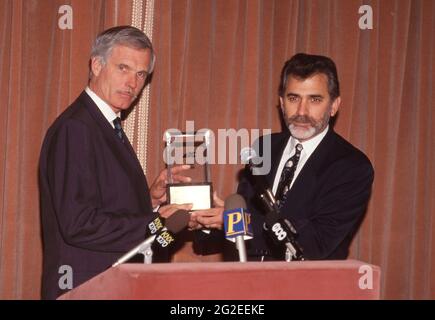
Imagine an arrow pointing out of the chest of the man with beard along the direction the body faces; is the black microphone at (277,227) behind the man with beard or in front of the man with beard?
in front

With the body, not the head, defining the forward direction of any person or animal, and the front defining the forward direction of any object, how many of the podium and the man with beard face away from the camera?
0

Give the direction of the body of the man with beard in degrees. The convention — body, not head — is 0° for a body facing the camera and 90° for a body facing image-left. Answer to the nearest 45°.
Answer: approximately 45°

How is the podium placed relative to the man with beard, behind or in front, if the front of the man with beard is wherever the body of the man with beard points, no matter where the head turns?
in front

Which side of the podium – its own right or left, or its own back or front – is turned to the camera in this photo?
front

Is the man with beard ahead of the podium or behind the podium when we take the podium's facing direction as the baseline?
behind

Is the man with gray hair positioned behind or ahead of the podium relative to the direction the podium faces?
behind

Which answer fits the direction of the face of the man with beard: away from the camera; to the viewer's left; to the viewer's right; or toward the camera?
toward the camera
